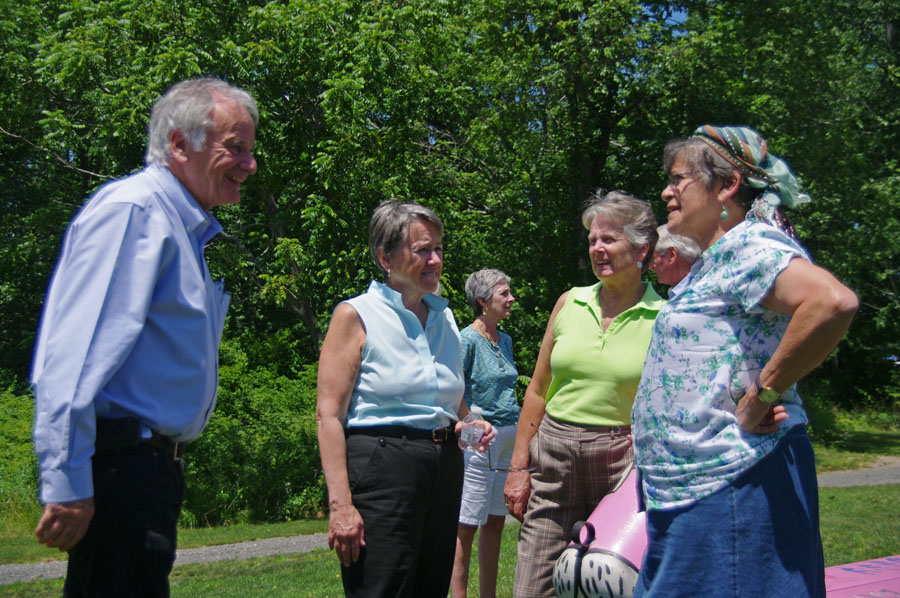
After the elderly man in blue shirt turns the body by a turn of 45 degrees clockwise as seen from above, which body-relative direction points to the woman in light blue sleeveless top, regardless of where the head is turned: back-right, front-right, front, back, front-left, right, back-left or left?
left

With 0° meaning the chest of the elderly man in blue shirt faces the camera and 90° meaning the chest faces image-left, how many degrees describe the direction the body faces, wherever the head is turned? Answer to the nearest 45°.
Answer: approximately 270°

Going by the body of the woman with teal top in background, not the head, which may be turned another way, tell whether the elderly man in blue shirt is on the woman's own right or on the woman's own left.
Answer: on the woman's own right

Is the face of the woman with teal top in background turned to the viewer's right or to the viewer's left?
to the viewer's right

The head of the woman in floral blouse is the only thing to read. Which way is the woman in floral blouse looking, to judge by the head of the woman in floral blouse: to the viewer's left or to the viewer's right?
to the viewer's left

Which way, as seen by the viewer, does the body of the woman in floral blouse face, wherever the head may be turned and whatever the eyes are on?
to the viewer's left

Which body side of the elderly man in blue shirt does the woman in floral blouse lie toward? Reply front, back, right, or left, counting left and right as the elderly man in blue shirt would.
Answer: front

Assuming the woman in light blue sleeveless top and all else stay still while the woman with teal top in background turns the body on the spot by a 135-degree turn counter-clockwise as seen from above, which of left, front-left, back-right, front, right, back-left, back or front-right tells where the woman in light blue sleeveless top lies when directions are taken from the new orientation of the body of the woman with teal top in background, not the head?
back

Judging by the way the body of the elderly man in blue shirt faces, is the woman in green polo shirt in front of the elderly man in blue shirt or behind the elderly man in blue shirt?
in front

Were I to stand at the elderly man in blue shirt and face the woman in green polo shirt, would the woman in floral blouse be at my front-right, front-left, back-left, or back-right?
front-right

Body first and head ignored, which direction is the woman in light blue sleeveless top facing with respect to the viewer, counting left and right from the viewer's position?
facing the viewer and to the right of the viewer

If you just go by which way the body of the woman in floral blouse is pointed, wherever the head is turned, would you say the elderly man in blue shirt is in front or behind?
in front
